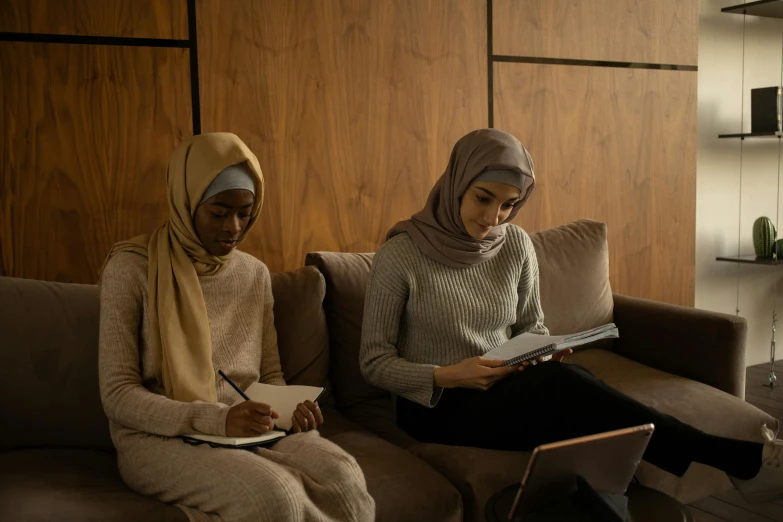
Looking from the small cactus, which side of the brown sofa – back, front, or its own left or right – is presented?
left

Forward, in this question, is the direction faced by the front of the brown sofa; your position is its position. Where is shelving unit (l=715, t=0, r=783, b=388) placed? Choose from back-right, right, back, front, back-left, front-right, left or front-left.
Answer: left

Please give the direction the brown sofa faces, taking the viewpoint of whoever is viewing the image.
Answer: facing the viewer and to the right of the viewer

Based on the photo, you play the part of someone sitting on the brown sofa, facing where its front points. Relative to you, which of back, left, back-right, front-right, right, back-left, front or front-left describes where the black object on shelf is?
left

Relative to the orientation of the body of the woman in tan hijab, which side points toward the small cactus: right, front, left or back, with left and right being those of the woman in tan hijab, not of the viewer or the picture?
left

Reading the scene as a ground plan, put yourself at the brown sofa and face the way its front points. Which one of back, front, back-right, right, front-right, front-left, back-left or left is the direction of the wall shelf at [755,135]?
left
